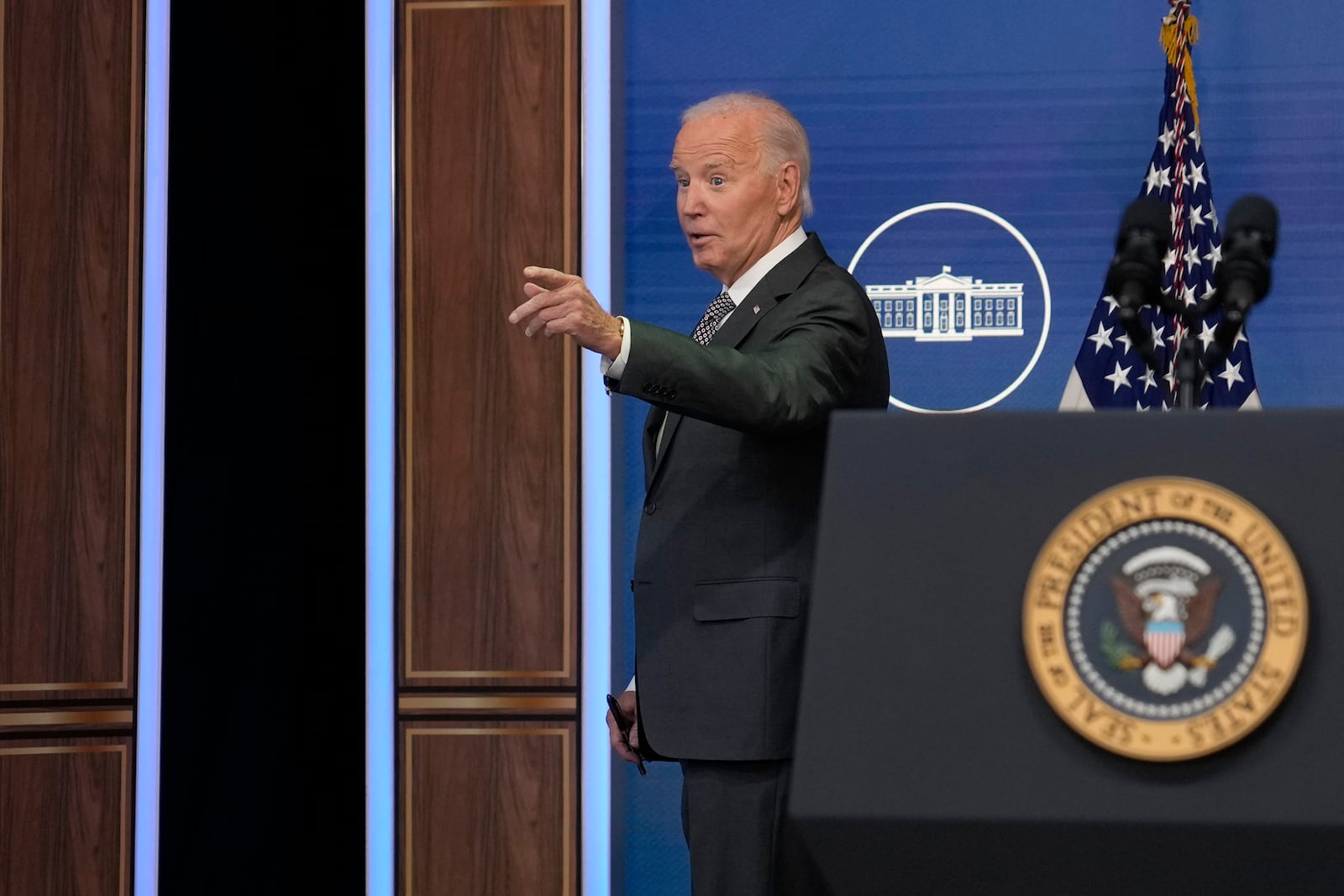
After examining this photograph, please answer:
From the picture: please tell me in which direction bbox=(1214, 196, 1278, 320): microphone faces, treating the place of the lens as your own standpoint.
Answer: facing away from the viewer

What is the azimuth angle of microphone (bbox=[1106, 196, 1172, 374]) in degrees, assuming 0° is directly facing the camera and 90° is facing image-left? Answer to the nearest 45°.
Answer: approximately 180°

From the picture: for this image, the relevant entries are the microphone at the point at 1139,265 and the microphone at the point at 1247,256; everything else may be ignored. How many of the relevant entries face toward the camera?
0

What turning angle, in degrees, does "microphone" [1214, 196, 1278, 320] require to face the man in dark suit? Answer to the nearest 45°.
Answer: approximately 90° to its left

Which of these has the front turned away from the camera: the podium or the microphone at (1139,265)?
the microphone

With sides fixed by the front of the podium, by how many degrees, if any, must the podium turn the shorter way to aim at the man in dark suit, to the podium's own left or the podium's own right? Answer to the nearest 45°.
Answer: approximately 135° to the podium's own right

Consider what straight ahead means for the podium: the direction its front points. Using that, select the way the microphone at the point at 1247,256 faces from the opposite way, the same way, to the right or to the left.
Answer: the opposite way

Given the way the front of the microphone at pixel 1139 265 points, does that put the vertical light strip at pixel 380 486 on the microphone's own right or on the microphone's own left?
on the microphone's own left

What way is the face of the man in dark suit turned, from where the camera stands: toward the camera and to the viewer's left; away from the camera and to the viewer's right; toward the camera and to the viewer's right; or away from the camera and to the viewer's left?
toward the camera and to the viewer's left

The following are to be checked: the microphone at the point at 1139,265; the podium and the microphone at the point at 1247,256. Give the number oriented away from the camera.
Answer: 2

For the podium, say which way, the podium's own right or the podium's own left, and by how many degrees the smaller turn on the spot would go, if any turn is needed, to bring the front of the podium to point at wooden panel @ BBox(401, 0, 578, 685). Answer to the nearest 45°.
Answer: approximately 135° to the podium's own right
